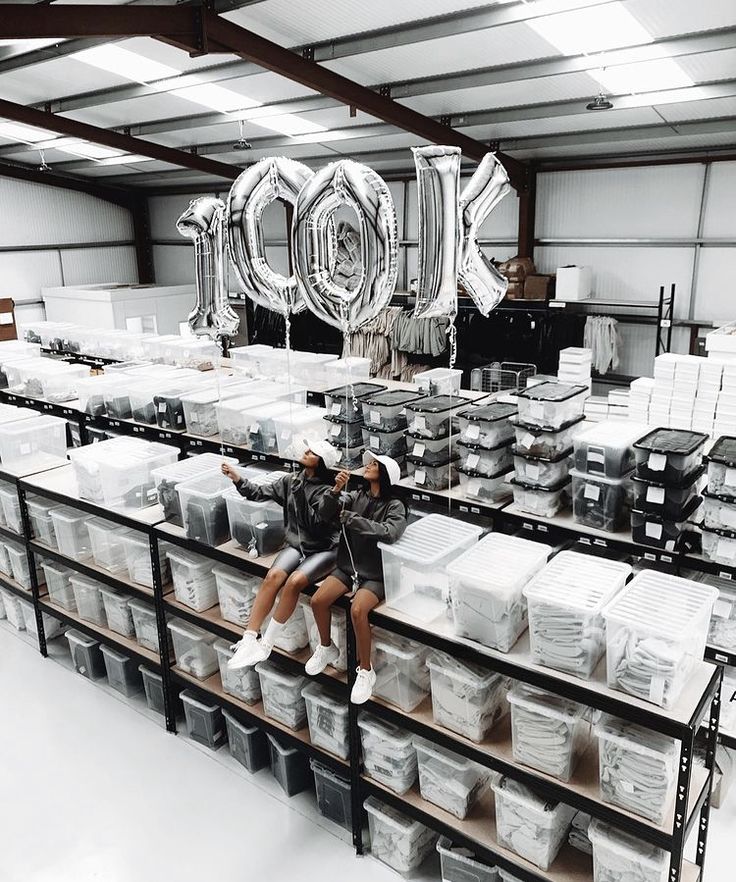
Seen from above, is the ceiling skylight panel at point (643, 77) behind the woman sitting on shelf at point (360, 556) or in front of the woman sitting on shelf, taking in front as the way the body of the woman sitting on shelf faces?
behind

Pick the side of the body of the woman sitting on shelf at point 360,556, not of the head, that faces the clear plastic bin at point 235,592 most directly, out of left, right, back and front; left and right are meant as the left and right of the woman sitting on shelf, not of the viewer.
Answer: right

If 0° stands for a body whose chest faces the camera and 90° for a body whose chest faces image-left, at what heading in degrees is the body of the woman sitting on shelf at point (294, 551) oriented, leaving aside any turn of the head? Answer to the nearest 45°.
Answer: approximately 45°

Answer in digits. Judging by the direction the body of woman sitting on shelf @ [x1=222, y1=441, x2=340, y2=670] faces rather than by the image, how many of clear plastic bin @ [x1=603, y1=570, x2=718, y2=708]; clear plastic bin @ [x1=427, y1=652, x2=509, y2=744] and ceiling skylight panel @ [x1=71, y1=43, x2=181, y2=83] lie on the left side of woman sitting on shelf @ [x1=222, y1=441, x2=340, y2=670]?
2

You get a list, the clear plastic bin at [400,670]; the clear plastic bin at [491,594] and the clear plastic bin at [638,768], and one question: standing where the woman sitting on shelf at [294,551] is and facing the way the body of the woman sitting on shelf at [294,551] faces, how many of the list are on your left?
3

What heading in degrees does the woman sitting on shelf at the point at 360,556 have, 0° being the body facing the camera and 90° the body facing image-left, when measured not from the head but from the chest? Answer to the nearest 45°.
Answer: approximately 45°

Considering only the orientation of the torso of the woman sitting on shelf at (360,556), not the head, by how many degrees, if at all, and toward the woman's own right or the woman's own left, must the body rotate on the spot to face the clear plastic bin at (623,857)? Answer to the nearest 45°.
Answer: approximately 90° to the woman's own left

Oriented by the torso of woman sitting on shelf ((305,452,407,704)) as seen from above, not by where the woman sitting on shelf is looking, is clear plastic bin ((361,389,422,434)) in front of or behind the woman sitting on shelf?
behind
